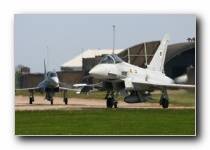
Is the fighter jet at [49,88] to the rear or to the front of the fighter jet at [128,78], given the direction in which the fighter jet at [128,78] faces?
to the front

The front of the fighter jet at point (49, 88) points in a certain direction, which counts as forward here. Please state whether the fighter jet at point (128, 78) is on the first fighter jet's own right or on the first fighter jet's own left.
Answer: on the first fighter jet's own left

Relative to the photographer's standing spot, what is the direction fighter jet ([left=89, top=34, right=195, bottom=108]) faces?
facing the viewer and to the left of the viewer

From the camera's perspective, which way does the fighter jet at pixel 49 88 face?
toward the camera

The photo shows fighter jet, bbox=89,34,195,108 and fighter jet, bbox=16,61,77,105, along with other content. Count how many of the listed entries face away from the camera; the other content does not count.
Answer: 0
